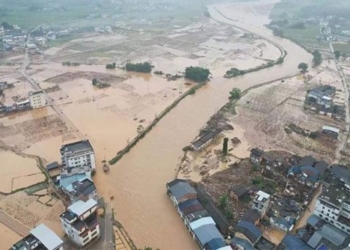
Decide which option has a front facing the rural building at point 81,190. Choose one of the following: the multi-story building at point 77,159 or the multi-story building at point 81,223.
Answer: the multi-story building at point 77,159

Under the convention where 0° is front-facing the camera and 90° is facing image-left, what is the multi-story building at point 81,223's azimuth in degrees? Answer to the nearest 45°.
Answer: approximately 315°

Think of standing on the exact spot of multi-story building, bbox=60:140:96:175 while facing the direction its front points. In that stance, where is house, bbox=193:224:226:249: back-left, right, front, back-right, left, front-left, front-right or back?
front-left

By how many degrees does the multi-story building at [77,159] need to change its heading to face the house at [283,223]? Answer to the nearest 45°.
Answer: approximately 45° to its left

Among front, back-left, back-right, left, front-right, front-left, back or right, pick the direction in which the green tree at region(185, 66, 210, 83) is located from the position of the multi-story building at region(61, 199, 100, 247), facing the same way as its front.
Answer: left

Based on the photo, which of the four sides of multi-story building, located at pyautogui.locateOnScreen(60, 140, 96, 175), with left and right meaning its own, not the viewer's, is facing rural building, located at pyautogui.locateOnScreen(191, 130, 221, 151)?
left

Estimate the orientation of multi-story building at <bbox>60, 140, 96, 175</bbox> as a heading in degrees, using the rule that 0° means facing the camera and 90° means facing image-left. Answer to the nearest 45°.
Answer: approximately 0°

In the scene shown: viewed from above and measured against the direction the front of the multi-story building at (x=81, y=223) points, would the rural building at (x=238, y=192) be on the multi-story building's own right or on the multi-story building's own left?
on the multi-story building's own left

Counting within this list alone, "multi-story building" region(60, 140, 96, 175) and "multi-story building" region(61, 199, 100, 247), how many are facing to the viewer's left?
0

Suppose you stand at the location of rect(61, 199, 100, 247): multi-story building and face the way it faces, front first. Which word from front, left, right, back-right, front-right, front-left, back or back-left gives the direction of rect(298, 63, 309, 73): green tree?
left

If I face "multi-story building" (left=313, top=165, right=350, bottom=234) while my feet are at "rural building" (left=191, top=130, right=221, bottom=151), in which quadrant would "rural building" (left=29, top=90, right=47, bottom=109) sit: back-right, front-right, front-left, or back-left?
back-right

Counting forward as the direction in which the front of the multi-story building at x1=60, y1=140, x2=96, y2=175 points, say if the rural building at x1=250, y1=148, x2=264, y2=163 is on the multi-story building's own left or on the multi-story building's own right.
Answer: on the multi-story building's own left
